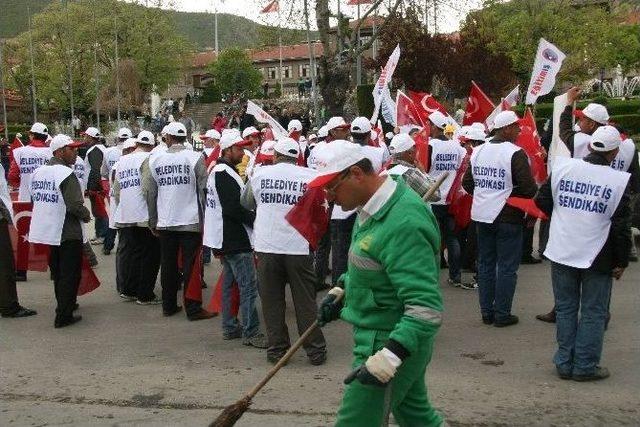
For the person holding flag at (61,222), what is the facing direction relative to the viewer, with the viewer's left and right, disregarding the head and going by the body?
facing away from the viewer and to the right of the viewer

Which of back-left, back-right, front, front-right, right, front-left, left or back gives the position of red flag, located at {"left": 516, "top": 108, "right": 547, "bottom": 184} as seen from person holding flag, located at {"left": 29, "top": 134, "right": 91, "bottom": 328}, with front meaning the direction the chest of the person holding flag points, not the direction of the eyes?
front-right

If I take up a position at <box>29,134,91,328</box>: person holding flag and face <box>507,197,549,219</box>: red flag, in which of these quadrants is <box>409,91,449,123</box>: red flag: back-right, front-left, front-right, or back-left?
front-left

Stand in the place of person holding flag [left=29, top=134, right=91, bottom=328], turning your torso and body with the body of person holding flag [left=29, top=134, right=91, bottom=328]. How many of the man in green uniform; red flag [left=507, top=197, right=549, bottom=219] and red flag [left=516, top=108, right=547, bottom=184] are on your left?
0

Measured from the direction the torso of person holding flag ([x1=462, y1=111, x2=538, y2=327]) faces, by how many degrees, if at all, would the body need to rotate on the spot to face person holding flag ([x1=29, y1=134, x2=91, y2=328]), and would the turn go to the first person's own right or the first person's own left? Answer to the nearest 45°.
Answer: approximately 135° to the first person's own left

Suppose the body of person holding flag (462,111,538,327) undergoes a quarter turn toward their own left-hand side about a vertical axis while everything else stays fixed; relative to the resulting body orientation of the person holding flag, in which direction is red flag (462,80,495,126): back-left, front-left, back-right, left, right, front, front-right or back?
front-right

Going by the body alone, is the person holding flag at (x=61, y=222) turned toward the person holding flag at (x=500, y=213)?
no

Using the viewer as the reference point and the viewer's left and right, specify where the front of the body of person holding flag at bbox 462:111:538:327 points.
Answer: facing away from the viewer and to the right of the viewer

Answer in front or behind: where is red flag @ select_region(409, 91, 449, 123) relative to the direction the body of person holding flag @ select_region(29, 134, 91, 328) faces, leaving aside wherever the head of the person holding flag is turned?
in front

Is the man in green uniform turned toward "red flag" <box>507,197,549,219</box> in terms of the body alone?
no

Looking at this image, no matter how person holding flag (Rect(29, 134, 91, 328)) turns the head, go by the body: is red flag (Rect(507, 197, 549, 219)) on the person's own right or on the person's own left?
on the person's own right
